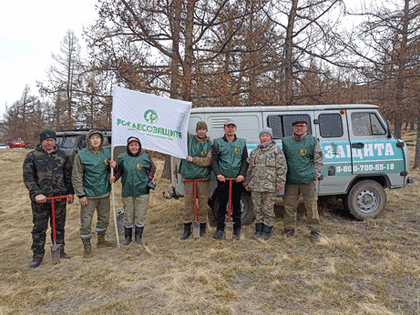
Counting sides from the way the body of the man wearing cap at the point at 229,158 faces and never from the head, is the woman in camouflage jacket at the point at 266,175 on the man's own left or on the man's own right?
on the man's own left

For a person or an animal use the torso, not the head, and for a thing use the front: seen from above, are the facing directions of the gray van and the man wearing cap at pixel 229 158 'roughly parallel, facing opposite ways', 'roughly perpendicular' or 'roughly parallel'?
roughly perpendicular

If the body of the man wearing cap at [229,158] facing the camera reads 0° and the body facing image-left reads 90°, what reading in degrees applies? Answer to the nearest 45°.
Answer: approximately 0°

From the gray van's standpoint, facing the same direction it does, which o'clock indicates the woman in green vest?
The woman in green vest is roughly at 5 o'clock from the gray van.

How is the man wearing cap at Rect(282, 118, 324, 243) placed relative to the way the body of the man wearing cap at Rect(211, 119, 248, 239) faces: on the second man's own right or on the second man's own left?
on the second man's own left

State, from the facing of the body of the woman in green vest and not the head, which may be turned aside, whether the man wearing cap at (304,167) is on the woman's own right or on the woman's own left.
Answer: on the woman's own left

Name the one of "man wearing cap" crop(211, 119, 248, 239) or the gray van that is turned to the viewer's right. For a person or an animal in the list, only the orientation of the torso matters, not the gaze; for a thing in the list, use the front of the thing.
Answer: the gray van

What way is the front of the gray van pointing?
to the viewer's right

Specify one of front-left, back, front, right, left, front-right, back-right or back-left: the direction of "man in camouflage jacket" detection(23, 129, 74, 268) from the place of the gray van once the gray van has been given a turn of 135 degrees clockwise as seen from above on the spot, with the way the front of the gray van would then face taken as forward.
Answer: front

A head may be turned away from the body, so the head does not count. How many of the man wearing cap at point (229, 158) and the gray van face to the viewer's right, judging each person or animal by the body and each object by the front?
1

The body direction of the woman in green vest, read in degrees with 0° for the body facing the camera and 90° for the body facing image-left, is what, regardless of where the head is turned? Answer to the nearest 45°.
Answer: approximately 0°

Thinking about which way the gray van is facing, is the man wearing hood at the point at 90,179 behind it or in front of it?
behind
